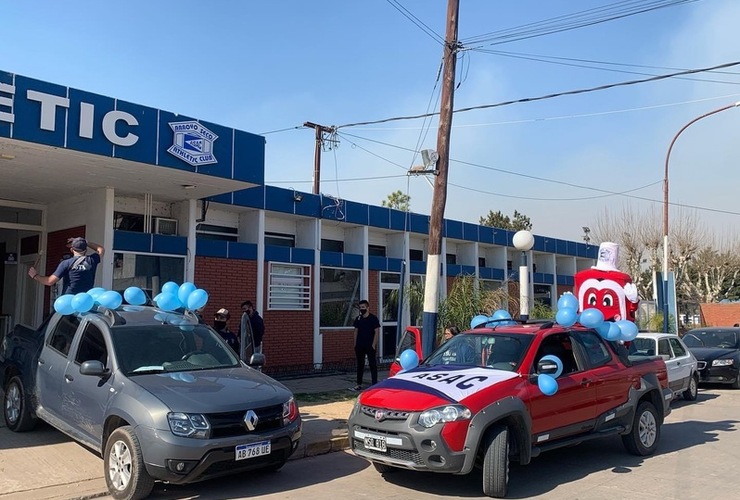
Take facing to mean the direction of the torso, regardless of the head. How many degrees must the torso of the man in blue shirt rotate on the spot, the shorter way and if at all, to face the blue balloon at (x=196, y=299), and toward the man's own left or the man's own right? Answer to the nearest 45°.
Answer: approximately 135° to the man's own right

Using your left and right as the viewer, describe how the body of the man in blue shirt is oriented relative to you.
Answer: facing away from the viewer

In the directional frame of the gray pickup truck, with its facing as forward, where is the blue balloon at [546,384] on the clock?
The blue balloon is roughly at 11 o'clock from the gray pickup truck.

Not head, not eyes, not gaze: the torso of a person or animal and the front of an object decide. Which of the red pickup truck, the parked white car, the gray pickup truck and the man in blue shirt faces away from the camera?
the man in blue shirt

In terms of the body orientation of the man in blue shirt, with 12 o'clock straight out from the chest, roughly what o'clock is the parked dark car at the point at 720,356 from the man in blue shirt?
The parked dark car is roughly at 3 o'clock from the man in blue shirt.

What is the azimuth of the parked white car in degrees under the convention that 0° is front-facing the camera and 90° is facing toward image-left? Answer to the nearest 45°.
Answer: approximately 45°

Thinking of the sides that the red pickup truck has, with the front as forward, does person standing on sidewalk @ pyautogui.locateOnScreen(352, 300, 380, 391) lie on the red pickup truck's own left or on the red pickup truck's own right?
on the red pickup truck's own right

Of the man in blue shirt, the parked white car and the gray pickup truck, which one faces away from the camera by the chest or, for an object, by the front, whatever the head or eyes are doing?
the man in blue shirt

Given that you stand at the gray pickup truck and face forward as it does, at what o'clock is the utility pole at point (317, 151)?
The utility pole is roughly at 8 o'clock from the gray pickup truck.
